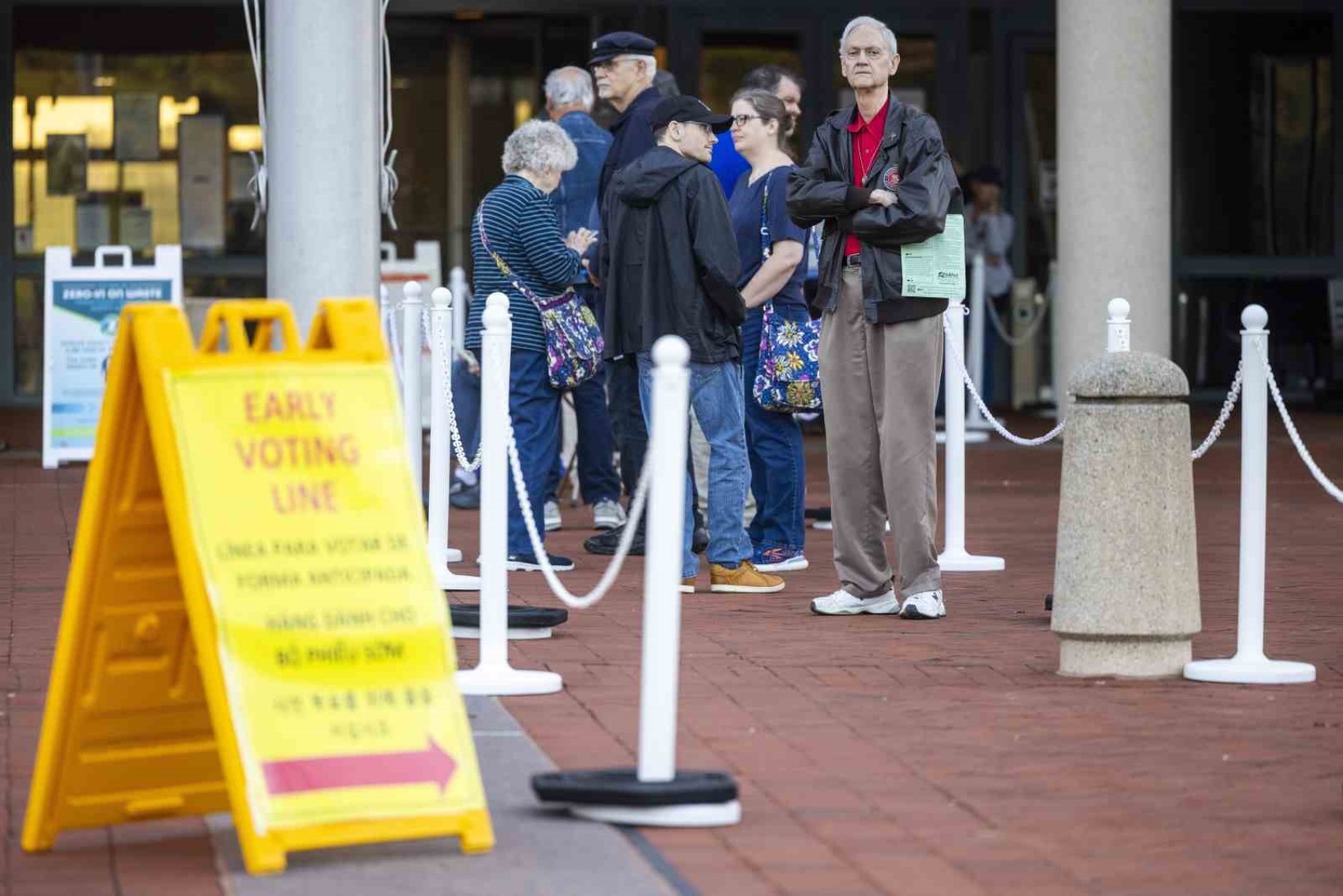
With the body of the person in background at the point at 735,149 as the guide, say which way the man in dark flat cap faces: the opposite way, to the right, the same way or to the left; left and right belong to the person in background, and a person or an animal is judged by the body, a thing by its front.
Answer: to the right

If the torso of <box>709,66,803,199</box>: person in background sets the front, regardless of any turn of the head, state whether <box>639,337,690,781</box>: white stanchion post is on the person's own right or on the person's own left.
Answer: on the person's own right

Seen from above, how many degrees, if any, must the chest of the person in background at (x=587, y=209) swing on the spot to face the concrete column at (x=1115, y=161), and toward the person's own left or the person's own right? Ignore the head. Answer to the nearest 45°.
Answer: approximately 45° to the person's own right

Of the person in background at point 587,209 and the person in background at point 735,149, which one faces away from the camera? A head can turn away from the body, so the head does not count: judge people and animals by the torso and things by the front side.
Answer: the person in background at point 587,209

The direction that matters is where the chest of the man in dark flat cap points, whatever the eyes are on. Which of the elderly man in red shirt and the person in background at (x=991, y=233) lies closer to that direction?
the elderly man in red shirt

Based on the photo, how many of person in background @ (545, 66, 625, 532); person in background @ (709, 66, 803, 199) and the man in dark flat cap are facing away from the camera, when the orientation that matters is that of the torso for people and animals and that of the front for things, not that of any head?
1

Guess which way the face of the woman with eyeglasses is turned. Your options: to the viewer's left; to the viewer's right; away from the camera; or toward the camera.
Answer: to the viewer's left

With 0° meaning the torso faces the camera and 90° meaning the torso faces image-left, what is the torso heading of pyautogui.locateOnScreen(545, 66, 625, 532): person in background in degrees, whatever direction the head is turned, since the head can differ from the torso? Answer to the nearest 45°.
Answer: approximately 180°

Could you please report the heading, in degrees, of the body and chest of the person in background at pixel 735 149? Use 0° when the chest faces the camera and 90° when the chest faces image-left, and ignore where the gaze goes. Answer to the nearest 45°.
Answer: approximately 315°
